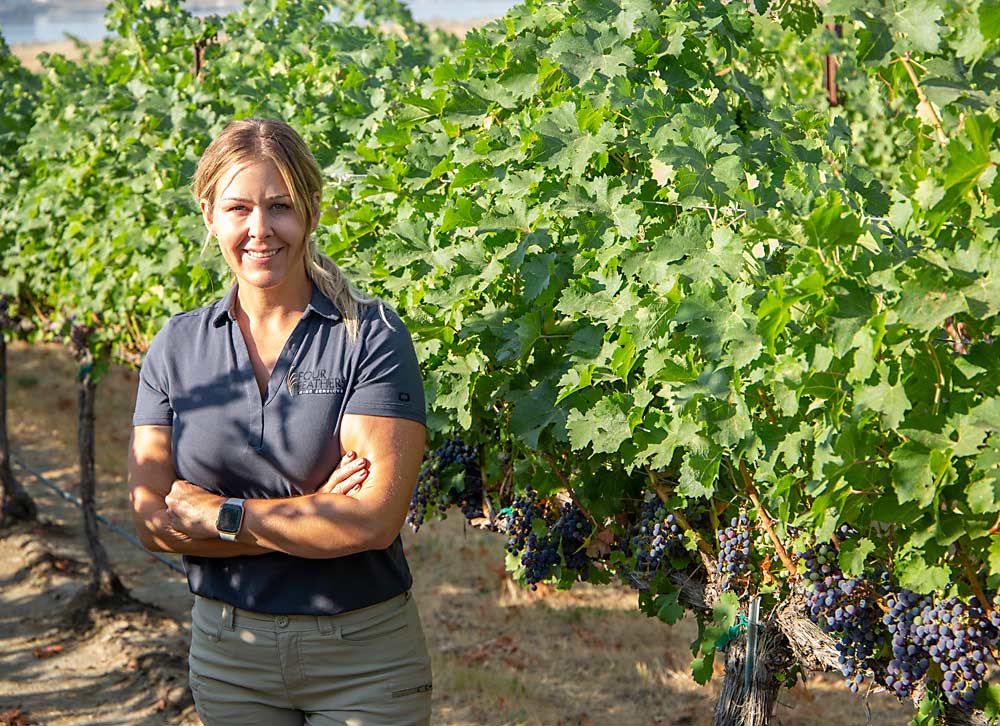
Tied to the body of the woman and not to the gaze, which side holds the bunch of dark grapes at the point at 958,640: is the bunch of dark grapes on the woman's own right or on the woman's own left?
on the woman's own left

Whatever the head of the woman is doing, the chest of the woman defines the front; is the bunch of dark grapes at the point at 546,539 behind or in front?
behind

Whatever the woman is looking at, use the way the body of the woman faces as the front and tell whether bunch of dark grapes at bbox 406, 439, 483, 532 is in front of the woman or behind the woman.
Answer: behind

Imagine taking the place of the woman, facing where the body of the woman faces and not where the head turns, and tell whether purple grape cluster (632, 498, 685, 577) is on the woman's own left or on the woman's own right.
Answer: on the woman's own left

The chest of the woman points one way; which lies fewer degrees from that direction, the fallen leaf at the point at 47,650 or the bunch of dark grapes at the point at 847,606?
the bunch of dark grapes

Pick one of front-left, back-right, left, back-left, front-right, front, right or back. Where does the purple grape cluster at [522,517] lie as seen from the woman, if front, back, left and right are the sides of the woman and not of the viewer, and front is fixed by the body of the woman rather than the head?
back-left

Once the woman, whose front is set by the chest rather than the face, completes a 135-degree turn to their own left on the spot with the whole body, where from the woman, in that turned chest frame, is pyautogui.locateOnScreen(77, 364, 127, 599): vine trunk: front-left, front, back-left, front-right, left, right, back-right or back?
front-left

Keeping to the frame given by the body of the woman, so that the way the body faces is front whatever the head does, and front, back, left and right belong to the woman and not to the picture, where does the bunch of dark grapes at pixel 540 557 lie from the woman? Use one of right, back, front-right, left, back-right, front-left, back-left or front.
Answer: back-left

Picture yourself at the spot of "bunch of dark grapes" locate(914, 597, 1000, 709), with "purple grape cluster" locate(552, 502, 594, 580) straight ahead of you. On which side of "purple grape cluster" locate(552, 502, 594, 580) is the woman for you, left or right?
left

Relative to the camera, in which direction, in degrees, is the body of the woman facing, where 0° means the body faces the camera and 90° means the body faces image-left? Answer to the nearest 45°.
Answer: approximately 0°
